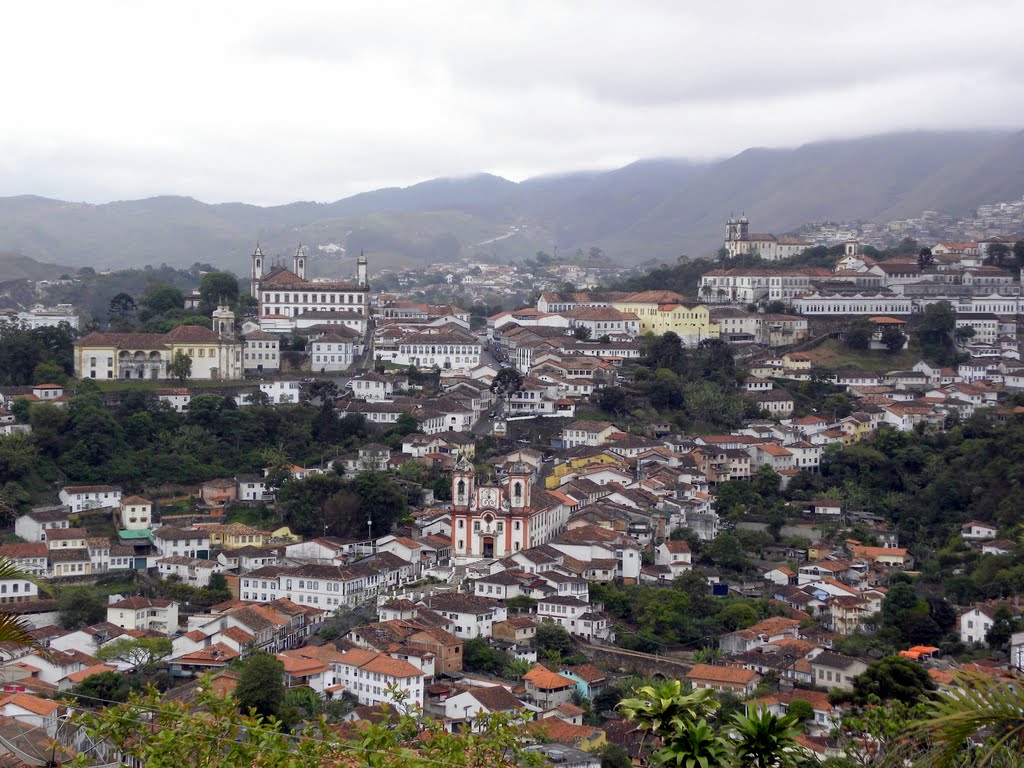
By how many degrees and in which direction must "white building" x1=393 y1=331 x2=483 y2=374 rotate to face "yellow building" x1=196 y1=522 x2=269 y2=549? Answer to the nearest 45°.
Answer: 0° — it already faces it

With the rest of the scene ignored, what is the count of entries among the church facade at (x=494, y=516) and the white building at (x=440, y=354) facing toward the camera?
2

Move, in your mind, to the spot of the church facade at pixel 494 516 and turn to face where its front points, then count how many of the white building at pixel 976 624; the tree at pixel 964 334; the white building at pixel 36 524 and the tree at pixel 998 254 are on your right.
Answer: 1

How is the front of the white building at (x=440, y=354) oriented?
toward the camera

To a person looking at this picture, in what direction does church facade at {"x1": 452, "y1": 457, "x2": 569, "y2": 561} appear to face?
facing the viewer

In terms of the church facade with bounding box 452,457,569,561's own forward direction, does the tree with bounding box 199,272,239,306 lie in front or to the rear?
to the rear

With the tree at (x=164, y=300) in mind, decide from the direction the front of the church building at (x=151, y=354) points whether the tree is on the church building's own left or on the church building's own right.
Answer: on the church building's own left

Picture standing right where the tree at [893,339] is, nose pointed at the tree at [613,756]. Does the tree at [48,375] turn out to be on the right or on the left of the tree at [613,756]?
right

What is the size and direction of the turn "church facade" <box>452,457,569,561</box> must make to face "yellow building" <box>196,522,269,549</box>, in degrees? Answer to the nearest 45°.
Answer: approximately 90° to its right

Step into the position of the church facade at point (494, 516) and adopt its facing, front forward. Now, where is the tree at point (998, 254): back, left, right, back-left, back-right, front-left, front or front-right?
back-left
